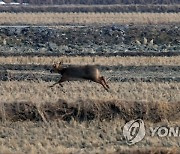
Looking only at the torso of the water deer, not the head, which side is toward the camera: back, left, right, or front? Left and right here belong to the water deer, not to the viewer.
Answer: left
